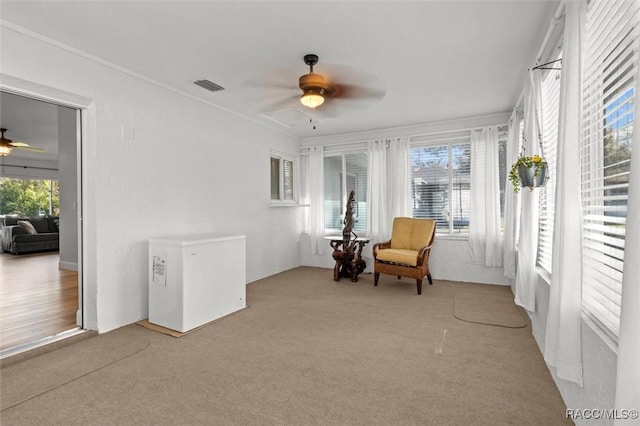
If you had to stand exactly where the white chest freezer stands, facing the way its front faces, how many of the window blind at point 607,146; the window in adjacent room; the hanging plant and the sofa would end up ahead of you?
2

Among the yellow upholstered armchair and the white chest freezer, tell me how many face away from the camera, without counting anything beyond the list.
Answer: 0

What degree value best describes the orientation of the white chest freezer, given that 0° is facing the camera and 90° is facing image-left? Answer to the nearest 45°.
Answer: approximately 315°

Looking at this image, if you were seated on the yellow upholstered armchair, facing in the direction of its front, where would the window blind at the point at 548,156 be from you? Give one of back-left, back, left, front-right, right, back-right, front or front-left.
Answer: left

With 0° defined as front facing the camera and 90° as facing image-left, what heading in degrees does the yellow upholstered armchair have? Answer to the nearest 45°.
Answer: approximately 45°

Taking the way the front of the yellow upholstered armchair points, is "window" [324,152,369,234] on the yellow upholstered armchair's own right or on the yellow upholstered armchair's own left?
on the yellow upholstered armchair's own right

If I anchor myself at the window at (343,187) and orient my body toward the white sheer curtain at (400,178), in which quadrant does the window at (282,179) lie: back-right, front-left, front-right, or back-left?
back-right

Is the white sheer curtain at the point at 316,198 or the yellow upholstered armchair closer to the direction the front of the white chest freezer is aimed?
the yellow upholstered armchair
